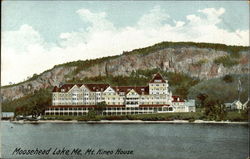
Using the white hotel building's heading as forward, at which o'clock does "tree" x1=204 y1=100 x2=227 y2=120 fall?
The tree is roughly at 9 o'clock from the white hotel building.

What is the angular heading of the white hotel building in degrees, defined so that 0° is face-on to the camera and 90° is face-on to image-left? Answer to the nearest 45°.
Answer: approximately 0°

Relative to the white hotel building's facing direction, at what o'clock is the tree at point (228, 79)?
The tree is roughly at 9 o'clock from the white hotel building.

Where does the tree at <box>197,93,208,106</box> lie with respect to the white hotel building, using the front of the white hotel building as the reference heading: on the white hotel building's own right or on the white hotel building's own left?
on the white hotel building's own left
